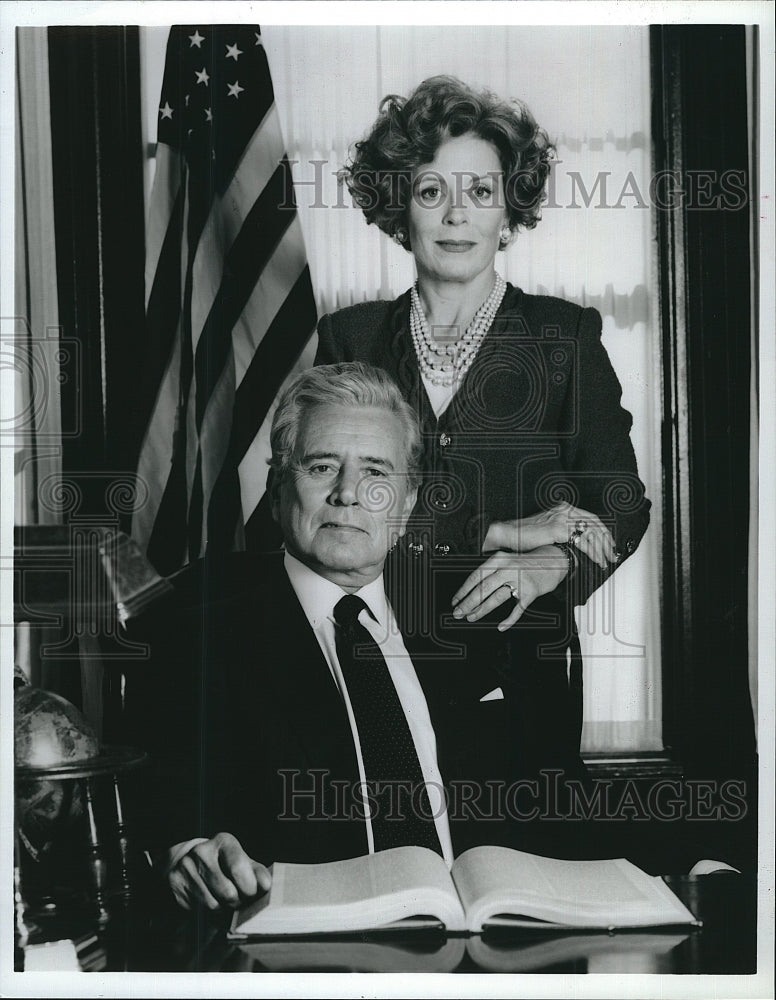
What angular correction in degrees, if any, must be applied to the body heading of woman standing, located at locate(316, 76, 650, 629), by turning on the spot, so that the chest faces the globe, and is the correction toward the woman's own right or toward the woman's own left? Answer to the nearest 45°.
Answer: approximately 90° to the woman's own right

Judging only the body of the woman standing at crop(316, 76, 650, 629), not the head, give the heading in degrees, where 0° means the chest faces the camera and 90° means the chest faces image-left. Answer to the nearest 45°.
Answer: approximately 0°

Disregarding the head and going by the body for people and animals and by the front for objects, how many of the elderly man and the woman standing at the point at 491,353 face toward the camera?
2
